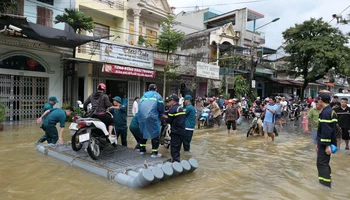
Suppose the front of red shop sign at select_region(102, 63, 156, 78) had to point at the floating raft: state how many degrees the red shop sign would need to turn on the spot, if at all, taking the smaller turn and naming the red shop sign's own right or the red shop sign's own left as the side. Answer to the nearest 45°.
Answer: approximately 45° to the red shop sign's own right

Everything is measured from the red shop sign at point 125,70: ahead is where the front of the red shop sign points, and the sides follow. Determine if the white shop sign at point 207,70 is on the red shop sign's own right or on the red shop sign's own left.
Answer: on the red shop sign's own left

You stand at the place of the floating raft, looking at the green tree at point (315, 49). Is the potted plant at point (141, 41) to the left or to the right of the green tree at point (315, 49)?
left

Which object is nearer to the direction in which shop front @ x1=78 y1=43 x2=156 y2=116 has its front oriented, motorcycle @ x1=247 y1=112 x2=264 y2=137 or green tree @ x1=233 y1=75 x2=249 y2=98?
the motorcycle

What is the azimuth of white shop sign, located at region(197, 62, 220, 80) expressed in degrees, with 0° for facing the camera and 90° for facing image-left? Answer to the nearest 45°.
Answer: approximately 315°

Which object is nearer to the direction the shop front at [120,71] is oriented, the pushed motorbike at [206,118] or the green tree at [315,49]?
the pushed motorbike
